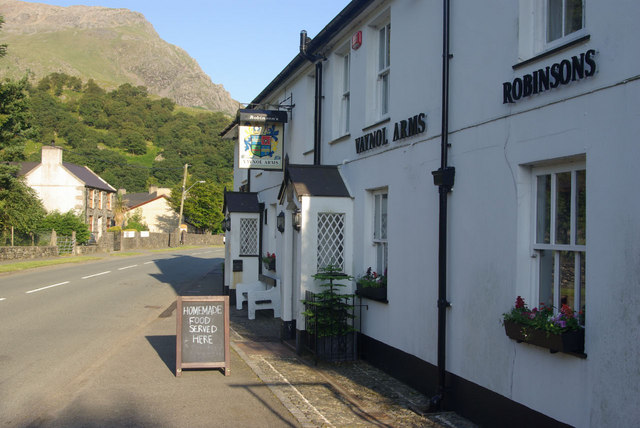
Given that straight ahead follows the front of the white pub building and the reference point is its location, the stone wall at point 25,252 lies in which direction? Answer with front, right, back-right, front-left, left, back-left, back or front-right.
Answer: right

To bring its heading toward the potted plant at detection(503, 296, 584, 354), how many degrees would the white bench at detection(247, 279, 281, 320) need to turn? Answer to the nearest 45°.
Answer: approximately 90° to its left

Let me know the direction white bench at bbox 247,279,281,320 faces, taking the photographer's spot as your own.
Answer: facing to the left of the viewer

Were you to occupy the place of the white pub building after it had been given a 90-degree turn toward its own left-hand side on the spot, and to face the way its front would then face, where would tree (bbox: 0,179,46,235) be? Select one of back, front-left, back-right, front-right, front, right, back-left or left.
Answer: back

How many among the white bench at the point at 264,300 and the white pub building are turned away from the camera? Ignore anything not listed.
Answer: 0

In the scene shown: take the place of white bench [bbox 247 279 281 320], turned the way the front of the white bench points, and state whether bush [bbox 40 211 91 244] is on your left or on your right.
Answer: on your right

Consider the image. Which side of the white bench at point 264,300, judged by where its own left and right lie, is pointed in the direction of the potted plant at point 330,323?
left

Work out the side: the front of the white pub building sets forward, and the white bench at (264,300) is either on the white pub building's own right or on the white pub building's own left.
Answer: on the white pub building's own right

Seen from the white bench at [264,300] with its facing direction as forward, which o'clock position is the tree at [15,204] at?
The tree is roughly at 2 o'clock from the white bench.

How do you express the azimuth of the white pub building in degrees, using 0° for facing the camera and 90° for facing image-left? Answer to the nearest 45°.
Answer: approximately 45°

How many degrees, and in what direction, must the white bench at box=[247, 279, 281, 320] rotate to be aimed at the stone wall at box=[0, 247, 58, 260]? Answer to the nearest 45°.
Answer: approximately 45° to its right

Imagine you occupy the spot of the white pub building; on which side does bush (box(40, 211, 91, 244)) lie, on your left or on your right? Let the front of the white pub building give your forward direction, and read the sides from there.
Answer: on your right
